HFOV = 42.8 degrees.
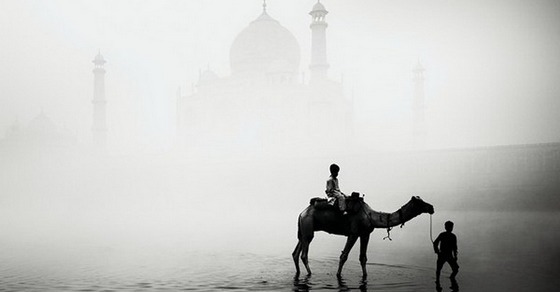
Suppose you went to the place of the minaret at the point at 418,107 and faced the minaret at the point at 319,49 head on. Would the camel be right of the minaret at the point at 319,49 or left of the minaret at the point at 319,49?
left

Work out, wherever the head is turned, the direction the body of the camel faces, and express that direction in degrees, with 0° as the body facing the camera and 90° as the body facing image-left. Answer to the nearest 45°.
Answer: approximately 270°

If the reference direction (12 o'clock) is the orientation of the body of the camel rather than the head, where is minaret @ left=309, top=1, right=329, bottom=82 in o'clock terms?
The minaret is roughly at 9 o'clock from the camel.

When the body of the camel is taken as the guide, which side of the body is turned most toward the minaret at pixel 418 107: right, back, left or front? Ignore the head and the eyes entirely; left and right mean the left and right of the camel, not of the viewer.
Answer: left

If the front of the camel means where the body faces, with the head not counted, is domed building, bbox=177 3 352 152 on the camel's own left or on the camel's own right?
on the camel's own left
